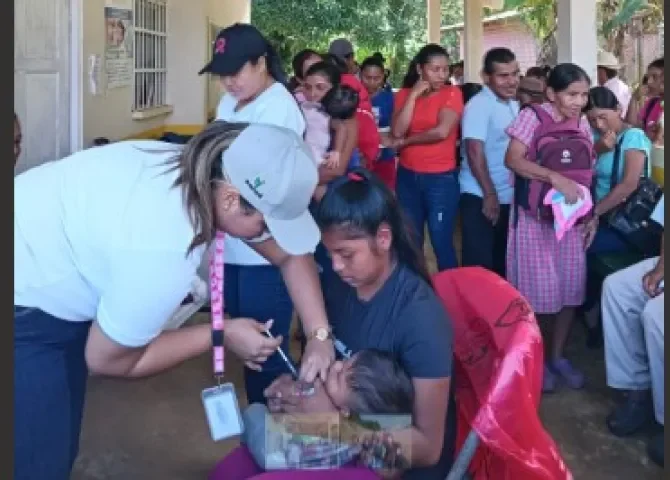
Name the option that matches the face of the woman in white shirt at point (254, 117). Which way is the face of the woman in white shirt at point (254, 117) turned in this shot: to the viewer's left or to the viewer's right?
to the viewer's left

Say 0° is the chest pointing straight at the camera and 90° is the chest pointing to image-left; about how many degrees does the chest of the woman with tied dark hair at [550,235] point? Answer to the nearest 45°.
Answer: approximately 315°

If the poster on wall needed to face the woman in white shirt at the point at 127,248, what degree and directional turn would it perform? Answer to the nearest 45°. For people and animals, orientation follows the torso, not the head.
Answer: approximately 45° to its right

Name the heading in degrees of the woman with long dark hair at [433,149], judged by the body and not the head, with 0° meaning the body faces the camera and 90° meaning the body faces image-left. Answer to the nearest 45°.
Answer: approximately 0°

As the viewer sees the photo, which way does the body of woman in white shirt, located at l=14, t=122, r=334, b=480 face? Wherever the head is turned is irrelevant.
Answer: to the viewer's right

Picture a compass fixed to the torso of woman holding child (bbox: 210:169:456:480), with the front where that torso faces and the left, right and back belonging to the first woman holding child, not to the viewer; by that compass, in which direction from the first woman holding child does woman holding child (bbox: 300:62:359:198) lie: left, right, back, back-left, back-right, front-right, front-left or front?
back-right

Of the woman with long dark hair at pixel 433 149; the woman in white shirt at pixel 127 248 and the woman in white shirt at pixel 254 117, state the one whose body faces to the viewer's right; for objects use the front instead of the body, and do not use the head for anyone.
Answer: the woman in white shirt at pixel 127 248

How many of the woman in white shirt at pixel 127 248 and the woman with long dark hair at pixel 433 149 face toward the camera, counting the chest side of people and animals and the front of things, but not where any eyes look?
1

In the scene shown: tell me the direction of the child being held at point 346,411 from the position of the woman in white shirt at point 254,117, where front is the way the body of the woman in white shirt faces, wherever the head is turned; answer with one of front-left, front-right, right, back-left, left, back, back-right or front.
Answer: front-left
